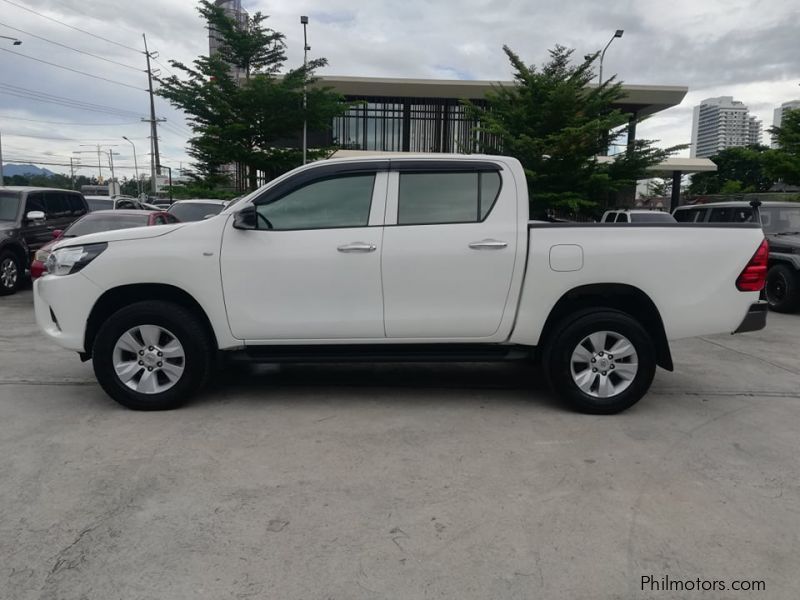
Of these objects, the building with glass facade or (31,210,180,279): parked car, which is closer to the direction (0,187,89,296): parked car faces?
the parked car

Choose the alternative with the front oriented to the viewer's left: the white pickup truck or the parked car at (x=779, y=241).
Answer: the white pickup truck

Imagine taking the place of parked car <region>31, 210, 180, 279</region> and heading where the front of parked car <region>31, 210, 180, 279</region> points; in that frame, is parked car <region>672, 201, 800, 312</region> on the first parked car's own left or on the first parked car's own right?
on the first parked car's own left

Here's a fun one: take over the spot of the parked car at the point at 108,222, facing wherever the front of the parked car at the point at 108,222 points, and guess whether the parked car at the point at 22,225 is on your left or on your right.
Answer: on your right

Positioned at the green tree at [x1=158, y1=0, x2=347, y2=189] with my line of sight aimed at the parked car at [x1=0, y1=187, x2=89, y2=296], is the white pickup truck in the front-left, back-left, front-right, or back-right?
front-left

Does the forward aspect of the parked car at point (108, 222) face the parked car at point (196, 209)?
no

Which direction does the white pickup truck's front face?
to the viewer's left

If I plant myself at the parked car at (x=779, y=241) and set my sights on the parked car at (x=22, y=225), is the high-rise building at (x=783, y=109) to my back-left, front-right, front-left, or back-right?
back-right

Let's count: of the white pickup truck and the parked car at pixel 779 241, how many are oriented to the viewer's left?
1

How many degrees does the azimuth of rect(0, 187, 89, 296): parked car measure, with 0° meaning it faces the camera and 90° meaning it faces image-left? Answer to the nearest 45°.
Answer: approximately 45°

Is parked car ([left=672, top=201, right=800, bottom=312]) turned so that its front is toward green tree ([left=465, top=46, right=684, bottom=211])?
no

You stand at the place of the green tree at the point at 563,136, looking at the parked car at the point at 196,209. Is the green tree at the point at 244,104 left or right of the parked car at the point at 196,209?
right

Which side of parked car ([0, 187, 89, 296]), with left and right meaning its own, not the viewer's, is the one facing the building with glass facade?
back

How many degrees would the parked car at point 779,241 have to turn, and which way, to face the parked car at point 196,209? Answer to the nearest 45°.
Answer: approximately 135° to its right
